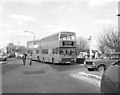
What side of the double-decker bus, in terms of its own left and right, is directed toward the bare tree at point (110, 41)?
left

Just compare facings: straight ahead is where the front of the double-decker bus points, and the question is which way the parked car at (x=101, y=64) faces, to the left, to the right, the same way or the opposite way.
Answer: to the right

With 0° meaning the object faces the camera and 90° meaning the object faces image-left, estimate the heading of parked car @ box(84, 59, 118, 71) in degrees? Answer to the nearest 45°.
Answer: approximately 45°

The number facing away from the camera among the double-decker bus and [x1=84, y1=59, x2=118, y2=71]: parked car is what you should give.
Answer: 0

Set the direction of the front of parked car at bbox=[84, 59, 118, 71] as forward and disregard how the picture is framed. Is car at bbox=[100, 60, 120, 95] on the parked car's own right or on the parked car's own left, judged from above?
on the parked car's own left

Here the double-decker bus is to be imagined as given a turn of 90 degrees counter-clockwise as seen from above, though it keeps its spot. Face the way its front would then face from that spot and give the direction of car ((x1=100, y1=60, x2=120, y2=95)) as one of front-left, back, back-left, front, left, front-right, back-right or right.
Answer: back-right

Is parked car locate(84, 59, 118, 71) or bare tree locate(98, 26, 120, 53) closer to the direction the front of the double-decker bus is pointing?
the parked car
